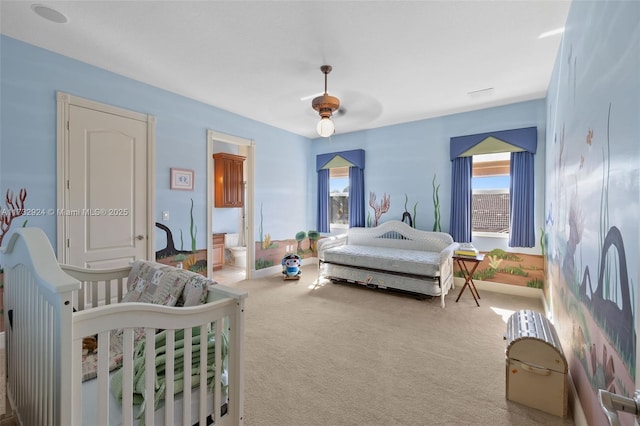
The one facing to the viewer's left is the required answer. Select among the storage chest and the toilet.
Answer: the storage chest

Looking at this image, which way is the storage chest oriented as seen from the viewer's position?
to the viewer's left

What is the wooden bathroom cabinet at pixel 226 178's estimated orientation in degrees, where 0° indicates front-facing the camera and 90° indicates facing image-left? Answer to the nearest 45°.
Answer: approximately 315°

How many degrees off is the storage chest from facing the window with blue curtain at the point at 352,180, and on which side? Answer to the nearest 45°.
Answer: approximately 45° to its right

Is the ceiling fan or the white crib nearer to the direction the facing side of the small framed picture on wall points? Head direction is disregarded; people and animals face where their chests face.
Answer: the ceiling fan

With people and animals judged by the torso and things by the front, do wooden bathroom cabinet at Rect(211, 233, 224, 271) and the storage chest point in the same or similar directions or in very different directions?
very different directions

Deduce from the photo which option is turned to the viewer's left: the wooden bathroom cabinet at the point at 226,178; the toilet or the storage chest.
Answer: the storage chest
